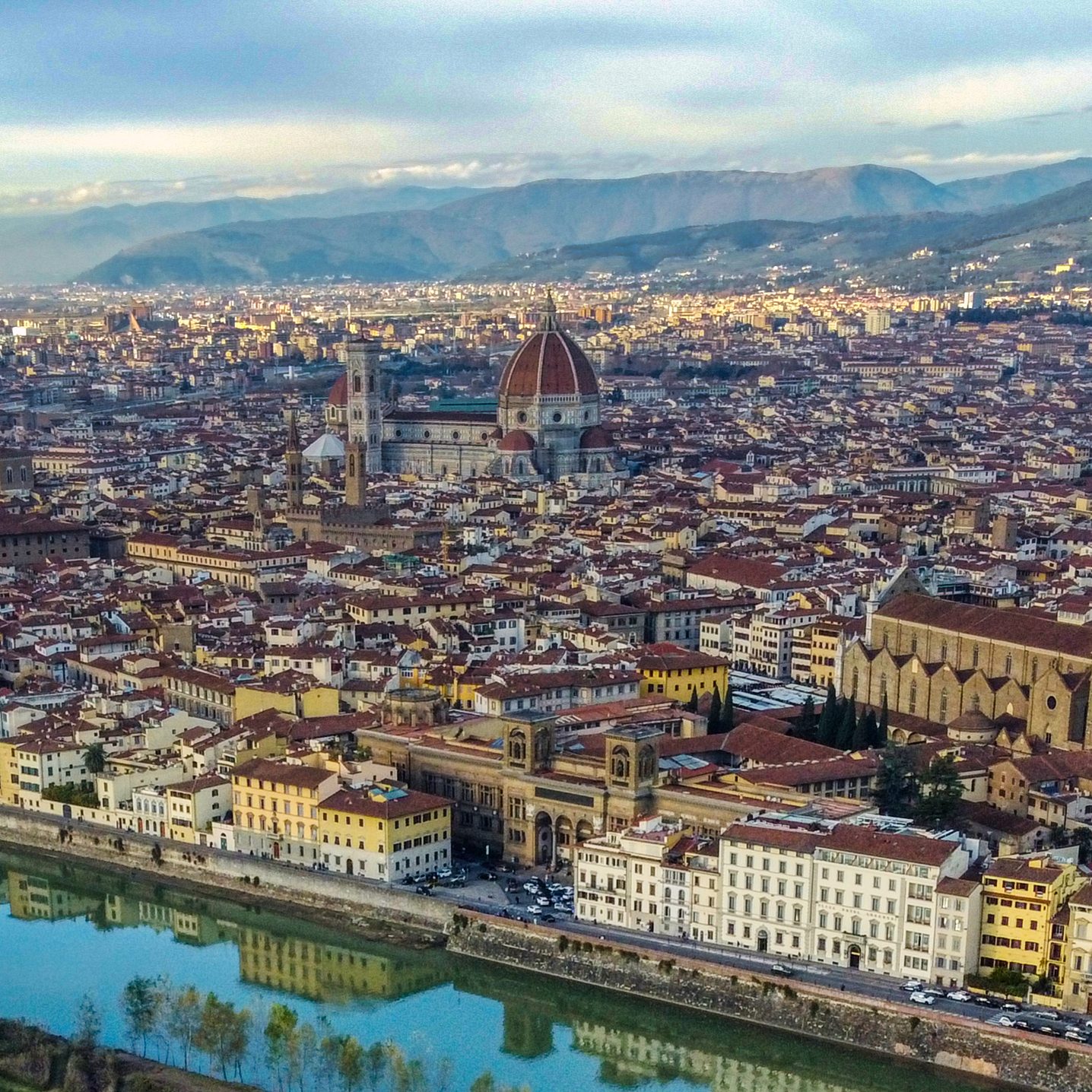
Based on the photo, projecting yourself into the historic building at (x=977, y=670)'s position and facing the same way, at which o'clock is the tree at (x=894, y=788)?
The tree is roughly at 8 o'clock from the historic building.

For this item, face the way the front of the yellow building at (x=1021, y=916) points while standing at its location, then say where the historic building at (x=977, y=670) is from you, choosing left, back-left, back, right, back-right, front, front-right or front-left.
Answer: back

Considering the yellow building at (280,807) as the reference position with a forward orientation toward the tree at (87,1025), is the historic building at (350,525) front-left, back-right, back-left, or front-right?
back-right

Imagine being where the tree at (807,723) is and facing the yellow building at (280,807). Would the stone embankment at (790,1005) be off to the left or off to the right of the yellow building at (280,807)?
left

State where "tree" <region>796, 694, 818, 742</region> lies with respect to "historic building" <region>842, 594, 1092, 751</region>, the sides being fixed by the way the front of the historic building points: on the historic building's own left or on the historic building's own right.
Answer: on the historic building's own left

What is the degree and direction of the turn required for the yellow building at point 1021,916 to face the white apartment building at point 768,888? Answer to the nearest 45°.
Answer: approximately 90° to its right

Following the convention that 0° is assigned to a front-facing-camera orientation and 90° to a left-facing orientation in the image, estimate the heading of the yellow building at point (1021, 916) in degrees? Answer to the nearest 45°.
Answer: approximately 0°

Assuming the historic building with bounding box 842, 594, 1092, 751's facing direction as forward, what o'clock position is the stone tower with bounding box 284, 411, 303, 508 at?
The stone tower is roughly at 12 o'clock from the historic building.

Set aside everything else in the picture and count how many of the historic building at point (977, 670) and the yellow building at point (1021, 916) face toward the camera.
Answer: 1

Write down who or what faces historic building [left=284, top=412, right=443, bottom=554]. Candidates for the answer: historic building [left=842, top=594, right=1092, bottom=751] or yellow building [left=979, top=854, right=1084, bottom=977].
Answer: historic building [left=842, top=594, right=1092, bottom=751]

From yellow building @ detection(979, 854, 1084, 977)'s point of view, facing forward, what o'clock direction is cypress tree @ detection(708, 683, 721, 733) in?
The cypress tree is roughly at 5 o'clock from the yellow building.

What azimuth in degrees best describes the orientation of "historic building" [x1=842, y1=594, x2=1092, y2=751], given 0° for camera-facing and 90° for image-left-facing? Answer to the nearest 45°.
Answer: approximately 135°
